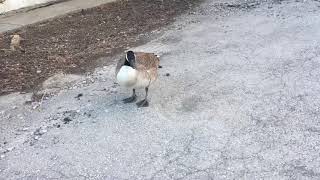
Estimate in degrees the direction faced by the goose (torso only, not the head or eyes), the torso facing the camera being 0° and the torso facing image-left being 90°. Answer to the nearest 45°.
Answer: approximately 45°

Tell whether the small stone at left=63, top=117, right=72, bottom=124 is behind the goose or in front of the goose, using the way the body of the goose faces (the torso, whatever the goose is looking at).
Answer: in front
